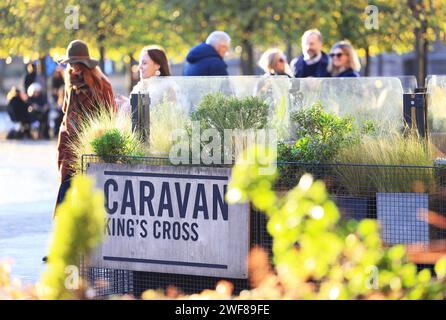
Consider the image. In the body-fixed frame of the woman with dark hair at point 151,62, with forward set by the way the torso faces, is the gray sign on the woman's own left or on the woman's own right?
on the woman's own left

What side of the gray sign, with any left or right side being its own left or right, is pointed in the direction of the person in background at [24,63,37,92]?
back

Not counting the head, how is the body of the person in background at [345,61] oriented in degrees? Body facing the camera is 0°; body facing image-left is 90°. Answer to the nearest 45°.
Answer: approximately 45°

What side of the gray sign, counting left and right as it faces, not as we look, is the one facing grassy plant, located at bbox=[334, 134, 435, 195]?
left

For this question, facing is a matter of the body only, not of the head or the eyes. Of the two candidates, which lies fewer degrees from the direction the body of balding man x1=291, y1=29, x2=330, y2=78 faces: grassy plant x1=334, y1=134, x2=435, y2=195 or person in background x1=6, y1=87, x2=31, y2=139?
the grassy plant

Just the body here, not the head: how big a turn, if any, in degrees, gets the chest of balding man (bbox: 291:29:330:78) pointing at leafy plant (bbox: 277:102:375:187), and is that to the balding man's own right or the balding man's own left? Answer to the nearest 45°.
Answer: approximately 45° to the balding man's own left
